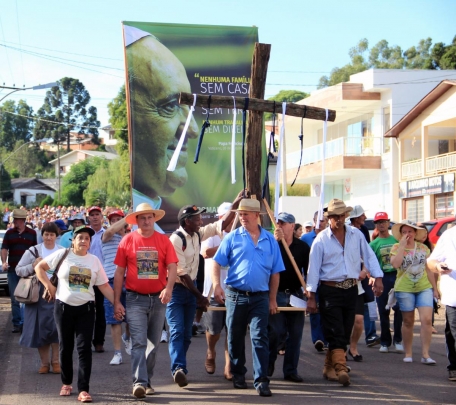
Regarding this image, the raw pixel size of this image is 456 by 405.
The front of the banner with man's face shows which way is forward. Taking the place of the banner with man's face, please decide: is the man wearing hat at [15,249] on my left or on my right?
on my right

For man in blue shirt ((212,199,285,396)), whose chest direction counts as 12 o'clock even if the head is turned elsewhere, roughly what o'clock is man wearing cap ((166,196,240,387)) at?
The man wearing cap is roughly at 4 o'clock from the man in blue shirt.

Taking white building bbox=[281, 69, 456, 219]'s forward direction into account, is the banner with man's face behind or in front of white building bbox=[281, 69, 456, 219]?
in front

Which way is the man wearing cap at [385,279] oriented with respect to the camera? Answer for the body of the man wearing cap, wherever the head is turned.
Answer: toward the camera

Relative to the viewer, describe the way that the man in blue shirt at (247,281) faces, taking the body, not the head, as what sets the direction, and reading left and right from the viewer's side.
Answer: facing the viewer

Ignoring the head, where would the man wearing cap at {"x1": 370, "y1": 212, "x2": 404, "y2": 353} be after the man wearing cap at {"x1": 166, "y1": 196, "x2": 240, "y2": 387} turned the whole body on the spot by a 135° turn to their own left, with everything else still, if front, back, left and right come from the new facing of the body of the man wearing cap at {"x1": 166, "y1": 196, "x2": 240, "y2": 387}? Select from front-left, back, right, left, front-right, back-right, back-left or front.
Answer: front-right

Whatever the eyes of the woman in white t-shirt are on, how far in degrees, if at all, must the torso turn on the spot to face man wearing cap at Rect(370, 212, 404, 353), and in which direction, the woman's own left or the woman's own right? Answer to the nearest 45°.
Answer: approximately 135° to the woman's own left

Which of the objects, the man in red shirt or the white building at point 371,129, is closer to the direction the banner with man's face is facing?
the man in red shirt

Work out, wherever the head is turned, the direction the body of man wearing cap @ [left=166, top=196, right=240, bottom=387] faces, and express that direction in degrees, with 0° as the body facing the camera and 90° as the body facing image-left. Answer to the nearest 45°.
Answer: approximately 315°

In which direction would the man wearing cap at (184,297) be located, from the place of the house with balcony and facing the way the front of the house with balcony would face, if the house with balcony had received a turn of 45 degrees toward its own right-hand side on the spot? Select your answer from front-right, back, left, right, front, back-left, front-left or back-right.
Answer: left

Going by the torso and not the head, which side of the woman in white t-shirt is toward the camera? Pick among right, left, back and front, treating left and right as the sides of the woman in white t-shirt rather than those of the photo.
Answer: front

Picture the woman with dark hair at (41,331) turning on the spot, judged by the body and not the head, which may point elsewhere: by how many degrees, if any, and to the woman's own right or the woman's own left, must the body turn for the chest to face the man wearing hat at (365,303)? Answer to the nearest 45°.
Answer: approximately 90° to the woman's own left

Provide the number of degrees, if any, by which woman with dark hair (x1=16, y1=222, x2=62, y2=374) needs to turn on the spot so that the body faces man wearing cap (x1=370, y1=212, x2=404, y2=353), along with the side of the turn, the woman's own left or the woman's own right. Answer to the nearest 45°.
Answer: approximately 90° to the woman's own left

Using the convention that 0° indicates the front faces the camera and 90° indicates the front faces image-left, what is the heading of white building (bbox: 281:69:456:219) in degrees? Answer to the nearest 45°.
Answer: approximately 45°

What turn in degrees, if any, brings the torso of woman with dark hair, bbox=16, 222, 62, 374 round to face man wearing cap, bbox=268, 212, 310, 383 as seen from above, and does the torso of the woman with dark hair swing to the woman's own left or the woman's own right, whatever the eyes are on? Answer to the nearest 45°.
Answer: approximately 45° to the woman's own left

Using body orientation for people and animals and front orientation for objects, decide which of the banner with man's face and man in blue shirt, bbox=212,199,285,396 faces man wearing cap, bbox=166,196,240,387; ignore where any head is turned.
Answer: the banner with man's face

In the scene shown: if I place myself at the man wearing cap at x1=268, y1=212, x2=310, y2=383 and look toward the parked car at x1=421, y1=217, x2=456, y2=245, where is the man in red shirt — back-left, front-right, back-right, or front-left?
back-left
